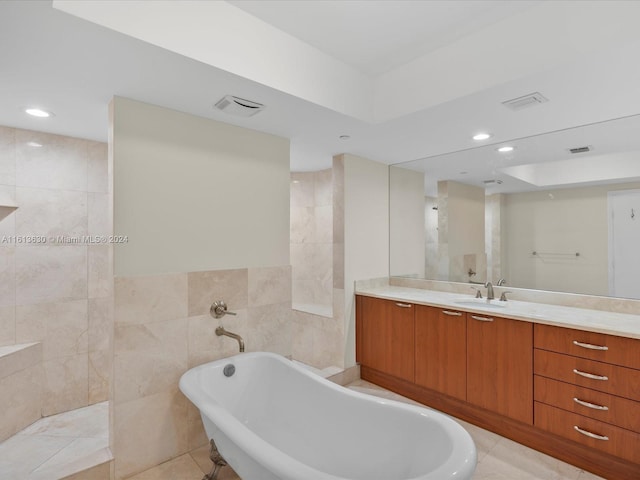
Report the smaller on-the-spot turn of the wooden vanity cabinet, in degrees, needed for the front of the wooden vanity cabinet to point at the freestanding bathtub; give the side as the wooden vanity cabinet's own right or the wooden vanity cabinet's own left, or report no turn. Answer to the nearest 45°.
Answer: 0° — it already faces it

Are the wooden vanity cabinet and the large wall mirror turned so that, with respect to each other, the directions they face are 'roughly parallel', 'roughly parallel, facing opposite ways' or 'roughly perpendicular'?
roughly parallel

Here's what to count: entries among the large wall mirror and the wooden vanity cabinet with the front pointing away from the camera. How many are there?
0

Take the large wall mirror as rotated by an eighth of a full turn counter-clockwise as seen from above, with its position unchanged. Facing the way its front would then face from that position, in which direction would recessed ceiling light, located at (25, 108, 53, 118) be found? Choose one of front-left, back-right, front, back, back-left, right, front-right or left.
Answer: front-right

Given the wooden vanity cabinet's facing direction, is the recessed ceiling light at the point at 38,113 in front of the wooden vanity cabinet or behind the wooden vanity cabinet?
in front

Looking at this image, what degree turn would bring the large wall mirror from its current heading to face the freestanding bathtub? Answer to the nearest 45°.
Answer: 0° — it already faces it
